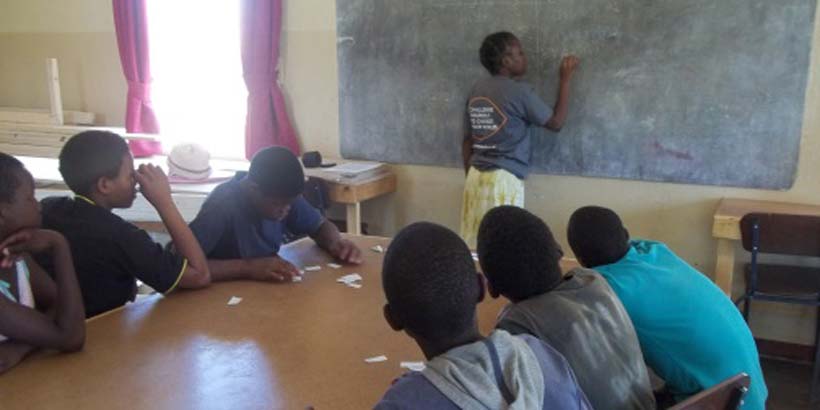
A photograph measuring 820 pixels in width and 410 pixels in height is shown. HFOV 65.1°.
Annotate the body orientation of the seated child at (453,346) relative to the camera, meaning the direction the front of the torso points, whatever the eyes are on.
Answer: away from the camera

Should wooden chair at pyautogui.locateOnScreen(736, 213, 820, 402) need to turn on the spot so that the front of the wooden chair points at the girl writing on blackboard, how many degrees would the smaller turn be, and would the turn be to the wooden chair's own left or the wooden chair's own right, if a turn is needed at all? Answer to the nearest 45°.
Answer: approximately 90° to the wooden chair's own left

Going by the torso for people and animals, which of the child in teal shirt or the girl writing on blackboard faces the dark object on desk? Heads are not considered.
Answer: the child in teal shirt

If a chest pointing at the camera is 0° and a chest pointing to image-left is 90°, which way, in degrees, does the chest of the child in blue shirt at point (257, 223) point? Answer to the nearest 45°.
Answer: approximately 315°

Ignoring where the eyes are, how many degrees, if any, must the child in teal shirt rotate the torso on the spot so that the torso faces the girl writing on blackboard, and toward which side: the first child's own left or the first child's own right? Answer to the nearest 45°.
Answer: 0° — they already face them

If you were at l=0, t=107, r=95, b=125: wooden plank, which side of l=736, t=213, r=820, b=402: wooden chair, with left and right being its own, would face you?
left

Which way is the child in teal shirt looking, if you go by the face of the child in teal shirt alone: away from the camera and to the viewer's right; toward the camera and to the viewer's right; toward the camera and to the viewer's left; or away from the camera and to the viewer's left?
away from the camera and to the viewer's left

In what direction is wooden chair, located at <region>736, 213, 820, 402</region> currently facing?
away from the camera

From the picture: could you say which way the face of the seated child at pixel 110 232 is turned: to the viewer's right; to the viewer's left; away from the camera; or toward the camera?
to the viewer's right

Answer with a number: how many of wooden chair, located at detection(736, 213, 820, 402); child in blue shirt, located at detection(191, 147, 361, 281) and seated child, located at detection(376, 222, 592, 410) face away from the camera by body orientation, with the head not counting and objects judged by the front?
2
